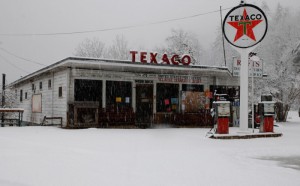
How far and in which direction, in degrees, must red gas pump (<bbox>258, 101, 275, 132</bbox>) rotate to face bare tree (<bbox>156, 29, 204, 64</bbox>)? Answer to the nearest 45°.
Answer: approximately 180°

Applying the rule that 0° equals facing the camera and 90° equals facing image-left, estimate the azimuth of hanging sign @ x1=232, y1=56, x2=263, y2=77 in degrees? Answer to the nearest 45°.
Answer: approximately 0°

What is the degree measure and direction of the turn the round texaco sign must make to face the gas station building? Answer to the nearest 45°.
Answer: approximately 135° to its right

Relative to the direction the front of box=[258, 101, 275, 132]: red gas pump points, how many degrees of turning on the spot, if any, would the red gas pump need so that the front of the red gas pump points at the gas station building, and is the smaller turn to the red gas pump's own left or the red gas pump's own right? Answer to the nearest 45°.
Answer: approximately 90° to the red gas pump's own right

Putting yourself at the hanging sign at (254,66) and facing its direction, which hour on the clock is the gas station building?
The gas station building is roughly at 3 o'clock from the hanging sign.

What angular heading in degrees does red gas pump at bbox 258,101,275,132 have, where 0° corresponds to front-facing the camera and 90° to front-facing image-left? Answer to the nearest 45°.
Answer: approximately 0°
